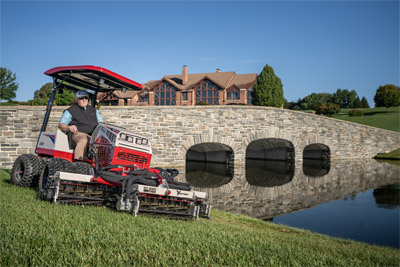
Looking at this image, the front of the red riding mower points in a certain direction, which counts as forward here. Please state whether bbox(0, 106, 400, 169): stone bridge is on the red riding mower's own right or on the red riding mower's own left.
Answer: on the red riding mower's own left

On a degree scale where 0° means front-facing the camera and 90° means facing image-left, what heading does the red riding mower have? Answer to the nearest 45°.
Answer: approximately 315°
